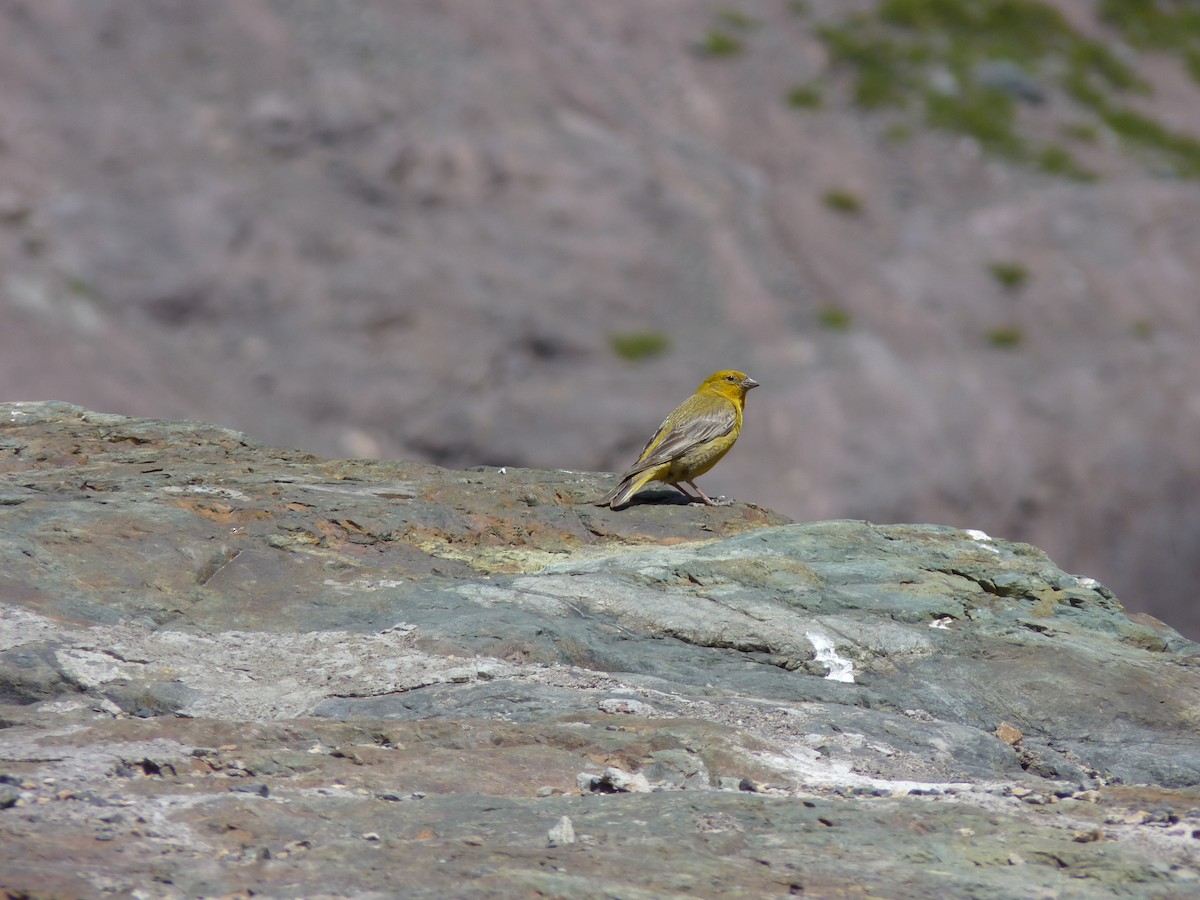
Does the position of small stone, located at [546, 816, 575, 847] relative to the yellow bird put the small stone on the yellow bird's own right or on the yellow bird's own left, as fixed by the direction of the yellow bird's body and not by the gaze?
on the yellow bird's own right

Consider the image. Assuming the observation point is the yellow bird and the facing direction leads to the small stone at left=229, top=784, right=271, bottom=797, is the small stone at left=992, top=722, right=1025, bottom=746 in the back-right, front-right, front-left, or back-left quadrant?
front-left

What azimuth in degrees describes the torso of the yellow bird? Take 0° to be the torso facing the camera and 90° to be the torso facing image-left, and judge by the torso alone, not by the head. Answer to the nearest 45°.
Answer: approximately 270°

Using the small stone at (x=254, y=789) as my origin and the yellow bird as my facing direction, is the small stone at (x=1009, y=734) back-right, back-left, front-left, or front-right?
front-right

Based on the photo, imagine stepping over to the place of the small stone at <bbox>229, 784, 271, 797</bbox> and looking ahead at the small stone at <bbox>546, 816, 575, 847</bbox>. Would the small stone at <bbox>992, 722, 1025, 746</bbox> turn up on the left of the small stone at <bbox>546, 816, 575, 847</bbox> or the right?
left

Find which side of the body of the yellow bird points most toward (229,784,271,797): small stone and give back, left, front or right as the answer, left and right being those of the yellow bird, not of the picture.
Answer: right

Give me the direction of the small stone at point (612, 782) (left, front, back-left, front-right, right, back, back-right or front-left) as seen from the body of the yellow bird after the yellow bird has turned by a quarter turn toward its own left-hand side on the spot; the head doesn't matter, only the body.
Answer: back

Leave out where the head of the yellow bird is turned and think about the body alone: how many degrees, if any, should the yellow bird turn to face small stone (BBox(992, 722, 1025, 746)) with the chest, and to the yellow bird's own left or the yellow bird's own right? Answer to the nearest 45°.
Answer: approximately 90° to the yellow bird's own right
